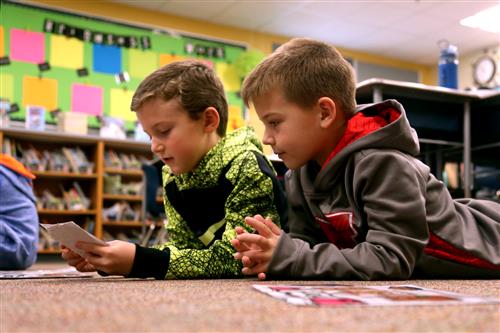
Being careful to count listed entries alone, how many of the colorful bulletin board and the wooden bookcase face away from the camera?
0

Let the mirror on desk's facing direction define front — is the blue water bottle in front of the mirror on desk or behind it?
in front

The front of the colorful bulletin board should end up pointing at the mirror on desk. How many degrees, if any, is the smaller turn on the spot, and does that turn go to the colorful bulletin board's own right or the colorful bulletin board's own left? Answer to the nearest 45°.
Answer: approximately 45° to the colorful bulletin board's own left

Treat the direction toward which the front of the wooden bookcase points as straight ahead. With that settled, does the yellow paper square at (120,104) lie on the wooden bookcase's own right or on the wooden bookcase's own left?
on the wooden bookcase's own left

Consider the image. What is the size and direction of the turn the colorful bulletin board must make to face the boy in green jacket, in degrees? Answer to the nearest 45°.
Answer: approximately 45° to its right

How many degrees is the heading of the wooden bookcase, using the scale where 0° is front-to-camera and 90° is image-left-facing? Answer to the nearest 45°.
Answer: approximately 315°
